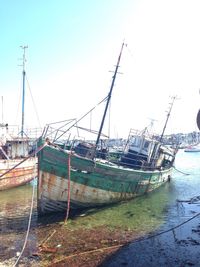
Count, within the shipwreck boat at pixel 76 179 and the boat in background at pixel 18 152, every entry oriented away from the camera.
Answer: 0

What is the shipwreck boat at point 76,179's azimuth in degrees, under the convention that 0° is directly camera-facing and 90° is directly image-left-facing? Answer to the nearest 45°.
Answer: approximately 45°

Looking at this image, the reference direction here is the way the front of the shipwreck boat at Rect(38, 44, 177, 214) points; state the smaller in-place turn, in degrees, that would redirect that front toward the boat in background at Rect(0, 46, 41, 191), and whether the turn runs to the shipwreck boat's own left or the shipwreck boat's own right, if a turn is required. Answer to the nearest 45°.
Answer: approximately 90° to the shipwreck boat's own right
